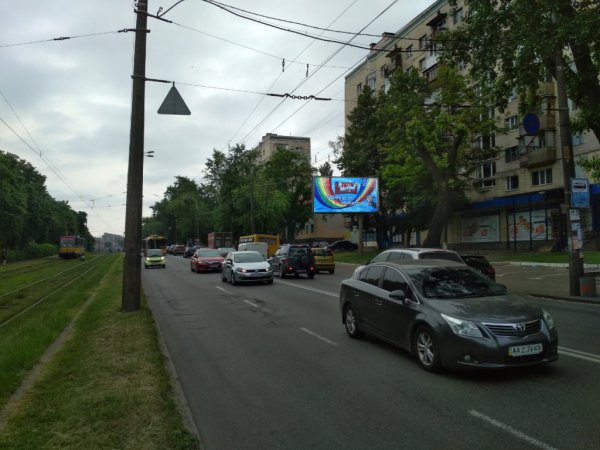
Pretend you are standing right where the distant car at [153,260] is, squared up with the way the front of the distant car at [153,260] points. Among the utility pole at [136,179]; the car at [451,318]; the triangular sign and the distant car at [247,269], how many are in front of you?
4

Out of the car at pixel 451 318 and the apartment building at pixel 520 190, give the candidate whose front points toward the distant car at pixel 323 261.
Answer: the apartment building

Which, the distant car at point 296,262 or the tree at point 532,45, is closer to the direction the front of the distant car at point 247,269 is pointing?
the tree

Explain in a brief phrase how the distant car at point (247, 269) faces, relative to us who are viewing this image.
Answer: facing the viewer and to the right of the viewer

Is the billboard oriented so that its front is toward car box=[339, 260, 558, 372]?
yes

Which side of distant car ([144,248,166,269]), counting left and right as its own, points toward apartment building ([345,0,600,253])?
left

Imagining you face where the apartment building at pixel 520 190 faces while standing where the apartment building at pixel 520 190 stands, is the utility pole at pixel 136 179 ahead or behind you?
ahead

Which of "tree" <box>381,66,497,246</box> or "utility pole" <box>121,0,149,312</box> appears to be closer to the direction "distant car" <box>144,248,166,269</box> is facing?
the utility pole

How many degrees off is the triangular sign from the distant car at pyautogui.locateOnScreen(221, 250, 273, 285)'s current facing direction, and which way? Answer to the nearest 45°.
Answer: approximately 45° to its right

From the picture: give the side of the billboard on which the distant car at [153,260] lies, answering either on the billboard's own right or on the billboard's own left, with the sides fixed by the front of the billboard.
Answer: on the billboard's own right
